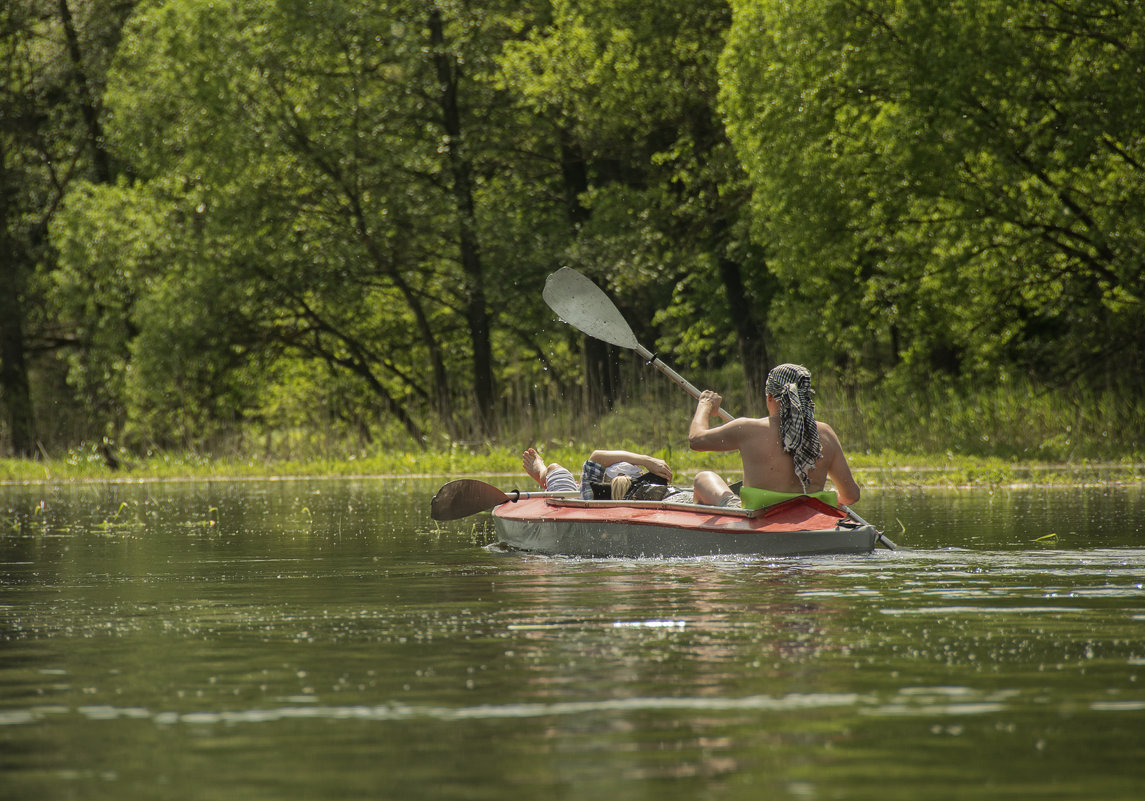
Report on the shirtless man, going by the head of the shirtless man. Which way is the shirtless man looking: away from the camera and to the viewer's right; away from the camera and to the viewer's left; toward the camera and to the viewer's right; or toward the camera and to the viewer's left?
away from the camera and to the viewer's left

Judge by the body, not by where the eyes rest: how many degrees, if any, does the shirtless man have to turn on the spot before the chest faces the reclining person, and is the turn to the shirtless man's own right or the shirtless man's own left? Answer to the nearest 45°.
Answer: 0° — they already face them

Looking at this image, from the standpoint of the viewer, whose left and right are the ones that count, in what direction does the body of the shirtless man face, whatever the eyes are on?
facing away from the viewer and to the left of the viewer
